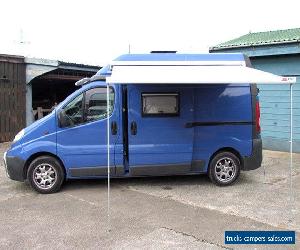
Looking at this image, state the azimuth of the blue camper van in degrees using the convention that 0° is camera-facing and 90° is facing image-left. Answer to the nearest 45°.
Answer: approximately 90°

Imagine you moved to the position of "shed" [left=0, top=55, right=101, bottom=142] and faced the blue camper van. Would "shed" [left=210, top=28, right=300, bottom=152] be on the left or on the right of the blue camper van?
left
